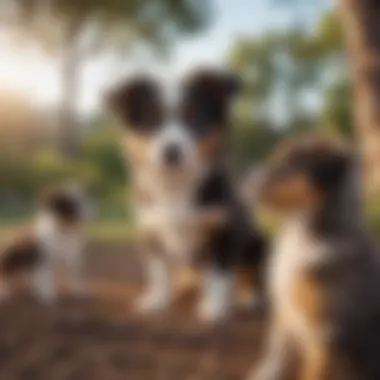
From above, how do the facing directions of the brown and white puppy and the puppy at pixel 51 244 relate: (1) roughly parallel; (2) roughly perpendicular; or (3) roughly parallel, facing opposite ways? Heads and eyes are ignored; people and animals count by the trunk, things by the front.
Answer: roughly parallel, facing opposite ways

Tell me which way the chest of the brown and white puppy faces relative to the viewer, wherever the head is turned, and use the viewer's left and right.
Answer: facing the viewer and to the left of the viewer

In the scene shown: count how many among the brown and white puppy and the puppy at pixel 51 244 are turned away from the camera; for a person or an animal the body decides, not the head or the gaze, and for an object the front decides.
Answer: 0

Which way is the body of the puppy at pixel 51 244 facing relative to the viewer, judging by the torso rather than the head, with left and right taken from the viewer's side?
facing the viewer and to the right of the viewer
